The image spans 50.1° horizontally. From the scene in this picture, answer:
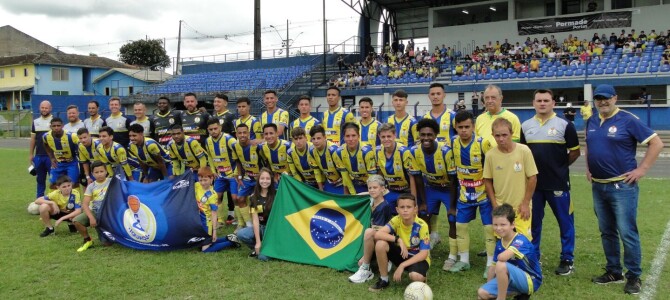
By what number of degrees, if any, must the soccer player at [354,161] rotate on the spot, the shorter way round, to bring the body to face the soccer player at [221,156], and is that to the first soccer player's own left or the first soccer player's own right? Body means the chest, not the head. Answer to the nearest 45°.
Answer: approximately 135° to the first soccer player's own right

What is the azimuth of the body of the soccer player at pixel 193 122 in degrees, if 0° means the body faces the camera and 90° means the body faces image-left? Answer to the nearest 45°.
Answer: approximately 0°

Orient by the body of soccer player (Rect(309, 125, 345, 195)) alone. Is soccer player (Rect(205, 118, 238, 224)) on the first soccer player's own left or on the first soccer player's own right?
on the first soccer player's own right

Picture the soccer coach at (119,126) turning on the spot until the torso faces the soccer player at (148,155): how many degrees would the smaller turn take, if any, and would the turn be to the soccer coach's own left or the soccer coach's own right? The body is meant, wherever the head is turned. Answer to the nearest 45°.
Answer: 0° — they already face them

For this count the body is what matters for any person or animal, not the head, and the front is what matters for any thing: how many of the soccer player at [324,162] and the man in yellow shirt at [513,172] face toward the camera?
2

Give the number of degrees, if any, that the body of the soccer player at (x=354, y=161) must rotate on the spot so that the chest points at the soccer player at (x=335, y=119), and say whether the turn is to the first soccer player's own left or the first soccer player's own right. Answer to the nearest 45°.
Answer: approximately 180°
